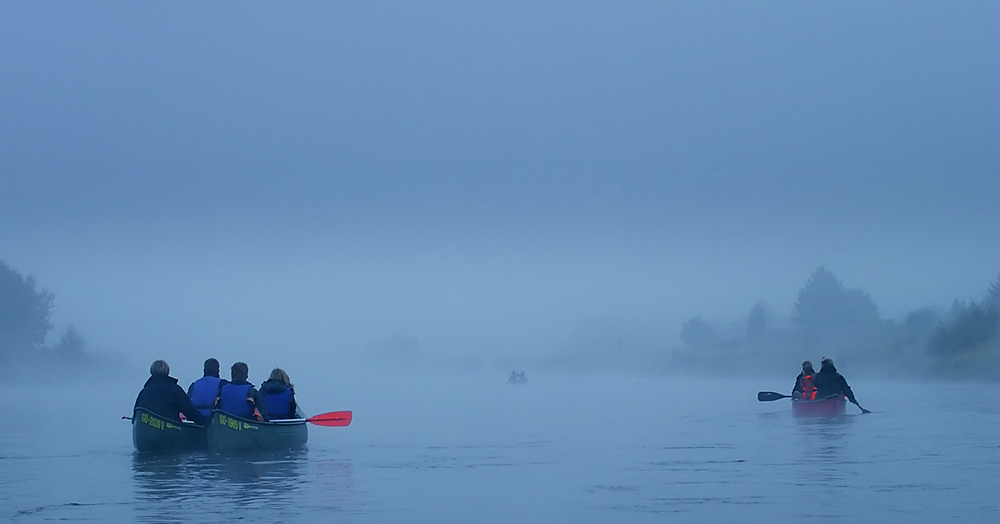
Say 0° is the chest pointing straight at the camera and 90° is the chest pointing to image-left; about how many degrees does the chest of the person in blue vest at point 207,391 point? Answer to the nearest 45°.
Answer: approximately 180°

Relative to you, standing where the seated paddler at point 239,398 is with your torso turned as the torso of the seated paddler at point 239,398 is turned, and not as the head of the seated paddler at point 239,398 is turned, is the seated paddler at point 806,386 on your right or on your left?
on your right

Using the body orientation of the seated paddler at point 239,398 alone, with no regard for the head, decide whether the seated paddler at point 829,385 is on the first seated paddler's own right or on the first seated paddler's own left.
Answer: on the first seated paddler's own right

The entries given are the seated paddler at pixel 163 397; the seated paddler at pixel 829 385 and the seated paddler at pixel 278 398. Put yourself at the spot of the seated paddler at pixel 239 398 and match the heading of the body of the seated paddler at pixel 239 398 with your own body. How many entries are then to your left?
1

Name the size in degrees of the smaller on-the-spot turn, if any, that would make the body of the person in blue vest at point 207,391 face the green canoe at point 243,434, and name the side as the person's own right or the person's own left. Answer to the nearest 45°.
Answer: approximately 135° to the person's own right

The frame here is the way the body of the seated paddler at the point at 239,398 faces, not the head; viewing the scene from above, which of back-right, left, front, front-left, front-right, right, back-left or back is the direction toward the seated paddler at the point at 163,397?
left

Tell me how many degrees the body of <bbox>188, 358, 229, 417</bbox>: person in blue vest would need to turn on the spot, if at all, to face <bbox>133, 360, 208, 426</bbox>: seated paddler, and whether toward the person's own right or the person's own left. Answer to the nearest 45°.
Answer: approximately 135° to the person's own left

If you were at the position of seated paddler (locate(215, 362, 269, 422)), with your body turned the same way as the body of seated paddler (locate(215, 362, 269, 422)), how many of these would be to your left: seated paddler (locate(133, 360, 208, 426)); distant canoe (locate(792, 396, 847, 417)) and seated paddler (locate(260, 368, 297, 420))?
1

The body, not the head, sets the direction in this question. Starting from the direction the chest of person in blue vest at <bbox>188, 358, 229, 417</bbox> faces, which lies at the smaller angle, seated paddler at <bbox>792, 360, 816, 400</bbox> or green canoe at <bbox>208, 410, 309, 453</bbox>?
the seated paddler

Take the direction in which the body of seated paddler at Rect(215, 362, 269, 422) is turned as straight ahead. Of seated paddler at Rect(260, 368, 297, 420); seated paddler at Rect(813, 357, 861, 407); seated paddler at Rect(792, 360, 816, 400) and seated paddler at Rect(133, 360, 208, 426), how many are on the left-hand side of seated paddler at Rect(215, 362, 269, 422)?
1

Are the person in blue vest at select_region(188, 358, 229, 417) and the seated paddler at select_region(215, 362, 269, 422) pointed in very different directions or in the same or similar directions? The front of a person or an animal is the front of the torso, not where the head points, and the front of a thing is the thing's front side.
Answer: same or similar directions

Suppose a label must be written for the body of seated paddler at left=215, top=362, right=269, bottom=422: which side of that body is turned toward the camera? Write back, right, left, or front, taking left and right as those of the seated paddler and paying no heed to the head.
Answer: back

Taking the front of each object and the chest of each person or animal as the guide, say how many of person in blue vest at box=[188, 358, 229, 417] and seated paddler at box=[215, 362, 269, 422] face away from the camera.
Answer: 2

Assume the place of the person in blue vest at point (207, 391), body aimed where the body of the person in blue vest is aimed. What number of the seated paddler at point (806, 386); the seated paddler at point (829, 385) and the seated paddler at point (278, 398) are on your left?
0

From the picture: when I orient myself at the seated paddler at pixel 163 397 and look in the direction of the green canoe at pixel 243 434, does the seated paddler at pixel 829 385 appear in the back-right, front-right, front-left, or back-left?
front-left

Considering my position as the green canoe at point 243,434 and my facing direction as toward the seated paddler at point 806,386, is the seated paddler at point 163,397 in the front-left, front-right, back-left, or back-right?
back-left

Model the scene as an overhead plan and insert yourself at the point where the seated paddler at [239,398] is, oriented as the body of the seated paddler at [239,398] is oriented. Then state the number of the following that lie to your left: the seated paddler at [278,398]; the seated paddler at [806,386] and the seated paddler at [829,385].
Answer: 0
